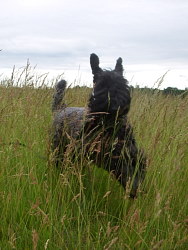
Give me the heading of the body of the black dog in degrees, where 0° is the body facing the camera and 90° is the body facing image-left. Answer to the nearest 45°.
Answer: approximately 315°
